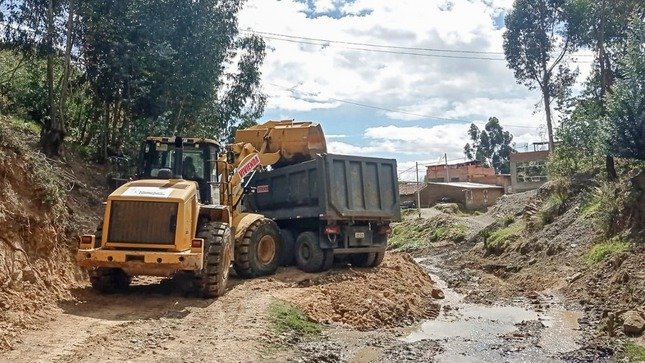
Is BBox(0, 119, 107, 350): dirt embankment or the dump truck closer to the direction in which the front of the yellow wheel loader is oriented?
the dump truck

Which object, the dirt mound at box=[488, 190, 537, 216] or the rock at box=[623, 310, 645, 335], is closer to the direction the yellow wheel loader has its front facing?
the dirt mound

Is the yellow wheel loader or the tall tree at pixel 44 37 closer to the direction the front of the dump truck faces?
the tall tree

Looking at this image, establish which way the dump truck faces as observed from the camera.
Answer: facing away from the viewer and to the left of the viewer

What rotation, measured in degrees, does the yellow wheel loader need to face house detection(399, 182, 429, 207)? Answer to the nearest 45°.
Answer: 0° — it already faces it

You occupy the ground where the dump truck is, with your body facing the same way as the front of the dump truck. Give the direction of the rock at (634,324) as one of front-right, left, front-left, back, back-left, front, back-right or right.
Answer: back

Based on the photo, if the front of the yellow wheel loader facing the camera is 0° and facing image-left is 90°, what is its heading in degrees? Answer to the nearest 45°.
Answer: approximately 225°

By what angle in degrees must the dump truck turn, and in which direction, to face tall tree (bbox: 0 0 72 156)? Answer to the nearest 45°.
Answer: approximately 45° to its left

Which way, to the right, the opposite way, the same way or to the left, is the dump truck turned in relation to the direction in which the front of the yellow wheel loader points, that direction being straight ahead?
to the left

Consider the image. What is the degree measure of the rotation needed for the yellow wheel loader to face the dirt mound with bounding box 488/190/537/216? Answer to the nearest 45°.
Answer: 0° — it already faces it
